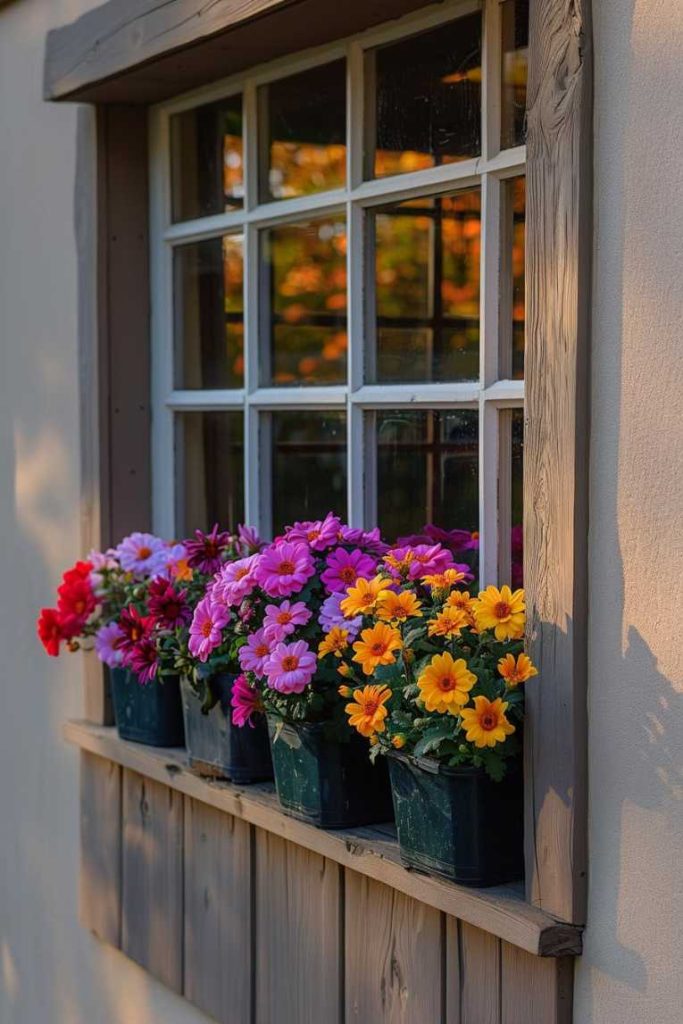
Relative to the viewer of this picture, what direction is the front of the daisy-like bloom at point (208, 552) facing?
facing the viewer

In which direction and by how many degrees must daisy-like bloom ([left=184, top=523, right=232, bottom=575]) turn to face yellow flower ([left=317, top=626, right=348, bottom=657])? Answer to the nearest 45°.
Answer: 0° — it already faces it

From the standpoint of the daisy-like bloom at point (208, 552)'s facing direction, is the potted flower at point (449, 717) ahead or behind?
ahead

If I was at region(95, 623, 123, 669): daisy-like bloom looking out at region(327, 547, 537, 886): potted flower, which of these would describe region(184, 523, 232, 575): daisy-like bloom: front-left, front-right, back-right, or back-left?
front-left
